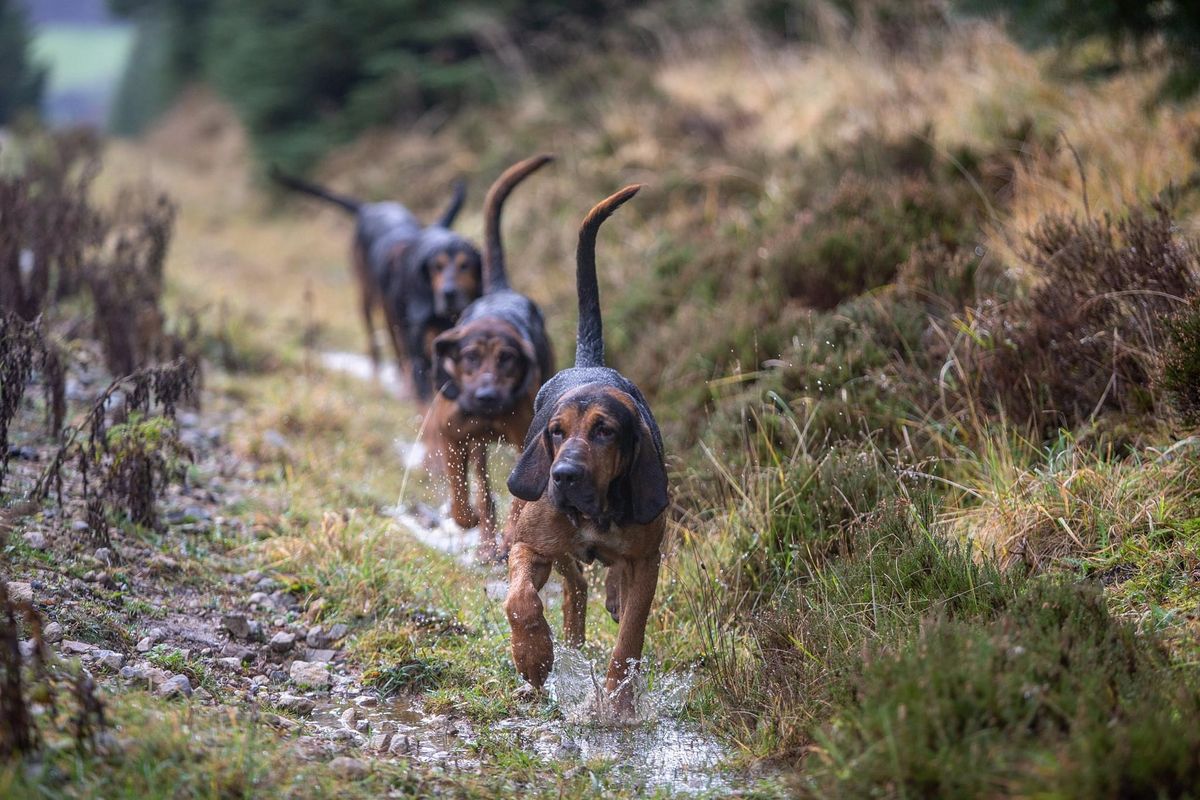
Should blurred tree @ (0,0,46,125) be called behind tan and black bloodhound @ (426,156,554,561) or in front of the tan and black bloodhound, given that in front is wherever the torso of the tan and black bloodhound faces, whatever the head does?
behind

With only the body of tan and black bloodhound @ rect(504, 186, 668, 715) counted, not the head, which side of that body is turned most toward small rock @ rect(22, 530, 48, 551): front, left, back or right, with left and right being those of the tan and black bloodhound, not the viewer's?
right

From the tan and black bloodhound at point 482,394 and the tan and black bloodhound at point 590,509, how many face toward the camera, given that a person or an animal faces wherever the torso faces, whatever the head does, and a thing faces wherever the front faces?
2

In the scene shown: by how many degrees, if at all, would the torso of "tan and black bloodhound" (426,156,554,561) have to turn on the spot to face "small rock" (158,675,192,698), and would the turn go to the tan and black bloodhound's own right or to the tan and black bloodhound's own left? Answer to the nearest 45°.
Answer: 0° — it already faces it

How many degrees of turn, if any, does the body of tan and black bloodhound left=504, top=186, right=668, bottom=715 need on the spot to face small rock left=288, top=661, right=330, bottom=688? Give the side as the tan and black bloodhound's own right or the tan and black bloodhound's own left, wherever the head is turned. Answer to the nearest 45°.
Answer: approximately 90° to the tan and black bloodhound's own right

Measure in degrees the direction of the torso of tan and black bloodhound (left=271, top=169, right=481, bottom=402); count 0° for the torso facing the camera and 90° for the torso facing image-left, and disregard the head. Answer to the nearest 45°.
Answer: approximately 315°

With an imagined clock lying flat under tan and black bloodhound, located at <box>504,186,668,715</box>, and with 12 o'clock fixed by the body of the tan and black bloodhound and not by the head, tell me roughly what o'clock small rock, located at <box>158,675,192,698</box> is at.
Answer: The small rock is roughly at 2 o'clock from the tan and black bloodhound.

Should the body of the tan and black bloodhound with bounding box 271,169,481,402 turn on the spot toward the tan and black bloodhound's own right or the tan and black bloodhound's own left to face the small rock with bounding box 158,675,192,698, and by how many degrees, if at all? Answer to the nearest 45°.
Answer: approximately 45° to the tan and black bloodhound's own right
